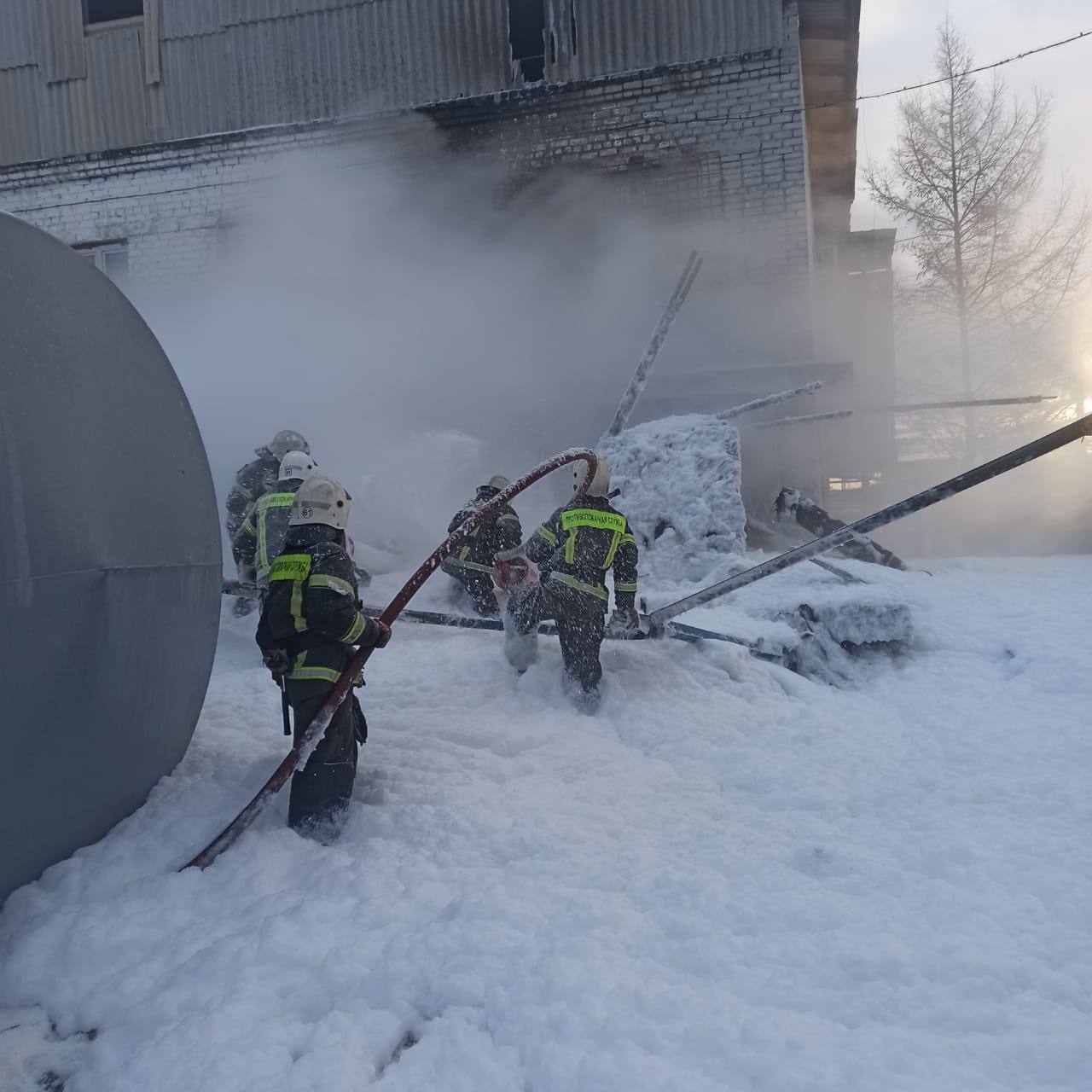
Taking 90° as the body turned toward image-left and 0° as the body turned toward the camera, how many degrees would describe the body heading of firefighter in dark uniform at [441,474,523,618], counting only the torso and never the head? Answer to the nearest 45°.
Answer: approximately 225°

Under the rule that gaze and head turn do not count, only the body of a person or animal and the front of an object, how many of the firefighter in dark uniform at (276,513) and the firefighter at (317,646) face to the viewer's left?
0

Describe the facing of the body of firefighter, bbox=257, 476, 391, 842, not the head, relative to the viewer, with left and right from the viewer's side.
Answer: facing away from the viewer and to the right of the viewer

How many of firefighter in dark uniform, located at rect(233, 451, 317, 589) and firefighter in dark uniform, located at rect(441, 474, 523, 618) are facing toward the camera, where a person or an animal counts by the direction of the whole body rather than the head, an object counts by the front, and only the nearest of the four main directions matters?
0

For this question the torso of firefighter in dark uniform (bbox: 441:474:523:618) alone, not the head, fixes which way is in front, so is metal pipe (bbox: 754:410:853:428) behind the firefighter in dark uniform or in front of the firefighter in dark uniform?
in front

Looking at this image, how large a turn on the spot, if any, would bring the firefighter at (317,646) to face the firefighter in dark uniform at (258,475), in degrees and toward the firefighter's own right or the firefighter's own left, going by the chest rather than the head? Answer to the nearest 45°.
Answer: approximately 45° to the firefighter's own left

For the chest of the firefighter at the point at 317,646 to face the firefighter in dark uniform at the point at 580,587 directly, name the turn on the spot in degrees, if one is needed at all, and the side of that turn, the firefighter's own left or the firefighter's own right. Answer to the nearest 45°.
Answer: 0° — they already face them

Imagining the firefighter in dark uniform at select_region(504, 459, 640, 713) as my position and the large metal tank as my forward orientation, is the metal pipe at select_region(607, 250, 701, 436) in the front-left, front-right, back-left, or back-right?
back-right

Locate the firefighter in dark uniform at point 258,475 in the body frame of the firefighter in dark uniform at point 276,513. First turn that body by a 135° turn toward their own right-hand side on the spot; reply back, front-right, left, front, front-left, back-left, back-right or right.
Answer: back

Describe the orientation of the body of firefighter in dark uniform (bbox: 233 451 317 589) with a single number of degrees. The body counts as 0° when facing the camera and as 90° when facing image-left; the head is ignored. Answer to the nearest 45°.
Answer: approximately 225°

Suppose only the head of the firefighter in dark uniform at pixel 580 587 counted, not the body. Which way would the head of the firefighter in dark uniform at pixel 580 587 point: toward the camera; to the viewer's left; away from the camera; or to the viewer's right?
away from the camera
